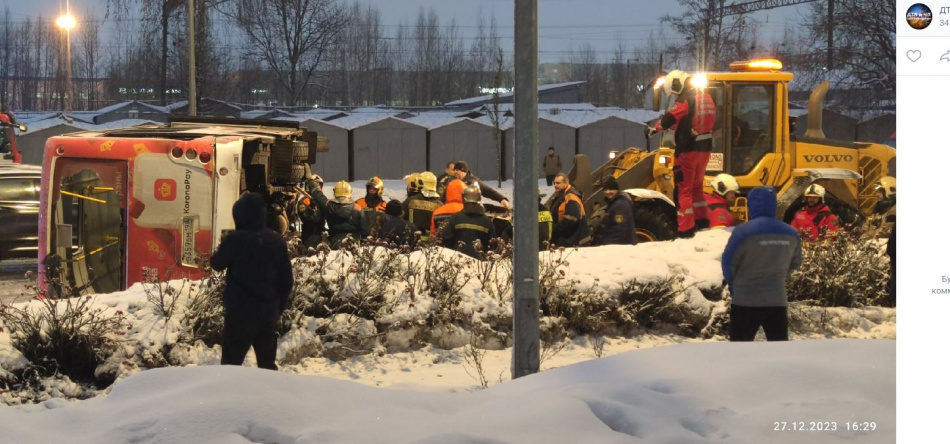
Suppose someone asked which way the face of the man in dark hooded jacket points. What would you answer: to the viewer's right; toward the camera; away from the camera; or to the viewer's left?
away from the camera

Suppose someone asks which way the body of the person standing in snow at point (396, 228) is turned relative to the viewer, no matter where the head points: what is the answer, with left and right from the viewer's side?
facing away from the viewer

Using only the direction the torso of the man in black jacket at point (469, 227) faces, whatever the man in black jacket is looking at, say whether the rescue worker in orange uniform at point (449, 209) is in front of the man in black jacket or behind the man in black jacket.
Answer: in front

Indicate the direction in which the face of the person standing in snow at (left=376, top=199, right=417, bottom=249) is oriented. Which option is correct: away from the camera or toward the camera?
away from the camera

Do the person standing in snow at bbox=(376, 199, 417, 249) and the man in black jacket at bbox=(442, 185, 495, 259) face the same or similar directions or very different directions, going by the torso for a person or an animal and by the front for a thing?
same or similar directions

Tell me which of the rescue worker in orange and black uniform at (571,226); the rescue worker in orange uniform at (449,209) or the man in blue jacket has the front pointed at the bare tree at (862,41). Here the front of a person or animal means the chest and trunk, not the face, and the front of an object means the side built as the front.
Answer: the man in blue jacket

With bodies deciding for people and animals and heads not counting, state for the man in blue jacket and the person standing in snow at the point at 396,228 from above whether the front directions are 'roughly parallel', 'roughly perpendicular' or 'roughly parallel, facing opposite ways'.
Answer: roughly parallel

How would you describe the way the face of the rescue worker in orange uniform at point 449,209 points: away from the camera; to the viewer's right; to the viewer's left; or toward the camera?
away from the camera

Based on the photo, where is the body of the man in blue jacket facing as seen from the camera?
away from the camera

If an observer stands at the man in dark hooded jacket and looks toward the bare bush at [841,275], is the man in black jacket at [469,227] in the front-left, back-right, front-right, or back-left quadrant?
front-left

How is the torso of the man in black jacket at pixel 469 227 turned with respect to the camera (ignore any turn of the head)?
away from the camera

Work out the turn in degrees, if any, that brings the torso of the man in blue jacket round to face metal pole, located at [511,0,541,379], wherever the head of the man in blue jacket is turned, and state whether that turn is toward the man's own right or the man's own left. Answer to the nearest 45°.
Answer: approximately 135° to the man's own left

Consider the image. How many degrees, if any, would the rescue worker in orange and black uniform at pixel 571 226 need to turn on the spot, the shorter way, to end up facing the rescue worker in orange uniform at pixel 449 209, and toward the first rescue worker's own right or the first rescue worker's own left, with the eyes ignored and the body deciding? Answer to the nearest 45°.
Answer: approximately 45° to the first rescue worker's own right

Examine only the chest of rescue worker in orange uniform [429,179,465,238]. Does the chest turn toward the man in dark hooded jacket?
no

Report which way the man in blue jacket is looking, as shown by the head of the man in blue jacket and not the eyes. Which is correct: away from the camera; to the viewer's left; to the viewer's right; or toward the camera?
away from the camera

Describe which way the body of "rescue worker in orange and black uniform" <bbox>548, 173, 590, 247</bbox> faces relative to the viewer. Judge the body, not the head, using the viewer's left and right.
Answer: facing the viewer and to the left of the viewer
